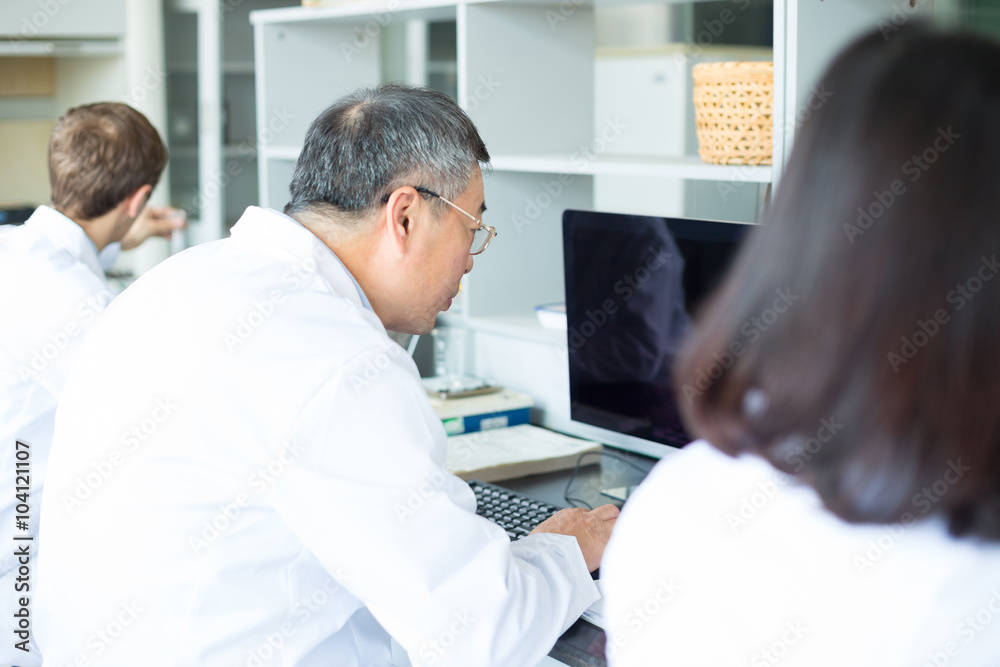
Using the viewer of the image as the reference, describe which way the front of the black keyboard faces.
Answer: facing the viewer and to the left of the viewer

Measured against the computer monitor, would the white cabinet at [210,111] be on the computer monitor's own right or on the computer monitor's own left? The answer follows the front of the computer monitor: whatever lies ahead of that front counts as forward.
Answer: on the computer monitor's own right

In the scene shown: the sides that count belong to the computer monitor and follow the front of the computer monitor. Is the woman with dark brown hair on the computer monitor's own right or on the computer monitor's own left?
on the computer monitor's own left

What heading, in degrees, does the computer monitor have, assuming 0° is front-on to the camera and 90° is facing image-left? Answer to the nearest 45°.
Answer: approximately 45°

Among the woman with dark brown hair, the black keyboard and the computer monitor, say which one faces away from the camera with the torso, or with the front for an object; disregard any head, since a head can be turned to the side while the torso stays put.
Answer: the woman with dark brown hair

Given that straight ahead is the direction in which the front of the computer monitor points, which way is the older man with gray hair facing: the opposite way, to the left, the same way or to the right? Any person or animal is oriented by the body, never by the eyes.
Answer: the opposite way

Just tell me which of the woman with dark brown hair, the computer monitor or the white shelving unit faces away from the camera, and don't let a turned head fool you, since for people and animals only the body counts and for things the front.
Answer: the woman with dark brown hair

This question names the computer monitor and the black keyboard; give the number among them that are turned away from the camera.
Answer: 0

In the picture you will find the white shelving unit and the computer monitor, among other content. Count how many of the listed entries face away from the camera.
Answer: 0

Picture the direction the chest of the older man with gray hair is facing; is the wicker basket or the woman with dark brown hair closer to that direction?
the wicker basket

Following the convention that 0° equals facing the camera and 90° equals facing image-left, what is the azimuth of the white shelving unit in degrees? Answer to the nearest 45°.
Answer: approximately 45°

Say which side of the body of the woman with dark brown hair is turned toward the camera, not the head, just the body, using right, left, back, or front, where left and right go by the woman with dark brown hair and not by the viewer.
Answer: back

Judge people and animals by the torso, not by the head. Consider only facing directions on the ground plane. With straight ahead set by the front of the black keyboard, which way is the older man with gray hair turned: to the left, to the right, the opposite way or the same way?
the opposite way

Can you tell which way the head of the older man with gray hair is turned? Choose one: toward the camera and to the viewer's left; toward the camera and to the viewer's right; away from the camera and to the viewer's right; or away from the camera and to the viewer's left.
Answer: away from the camera and to the viewer's right

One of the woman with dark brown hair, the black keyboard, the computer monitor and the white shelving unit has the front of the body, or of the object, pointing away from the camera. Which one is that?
the woman with dark brown hair
